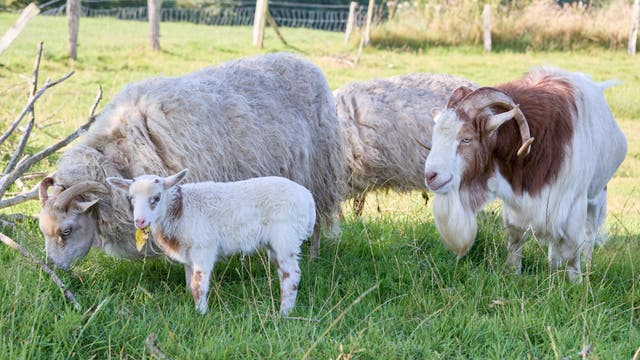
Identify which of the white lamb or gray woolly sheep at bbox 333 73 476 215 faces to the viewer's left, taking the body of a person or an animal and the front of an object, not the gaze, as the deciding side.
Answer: the white lamb

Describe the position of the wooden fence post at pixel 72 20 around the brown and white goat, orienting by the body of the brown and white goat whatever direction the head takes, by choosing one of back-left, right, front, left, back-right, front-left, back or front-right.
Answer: right

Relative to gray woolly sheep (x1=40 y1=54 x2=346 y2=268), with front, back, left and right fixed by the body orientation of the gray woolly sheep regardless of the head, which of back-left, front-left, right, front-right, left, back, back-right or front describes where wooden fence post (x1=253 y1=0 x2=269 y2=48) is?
right

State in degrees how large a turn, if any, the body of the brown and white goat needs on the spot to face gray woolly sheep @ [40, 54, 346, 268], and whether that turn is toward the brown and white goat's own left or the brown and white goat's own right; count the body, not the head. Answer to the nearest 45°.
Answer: approximately 45° to the brown and white goat's own right

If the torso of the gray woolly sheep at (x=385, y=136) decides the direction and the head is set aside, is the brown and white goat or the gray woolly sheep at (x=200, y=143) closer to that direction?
the brown and white goat

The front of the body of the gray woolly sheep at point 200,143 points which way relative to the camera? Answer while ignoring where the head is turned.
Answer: to the viewer's left

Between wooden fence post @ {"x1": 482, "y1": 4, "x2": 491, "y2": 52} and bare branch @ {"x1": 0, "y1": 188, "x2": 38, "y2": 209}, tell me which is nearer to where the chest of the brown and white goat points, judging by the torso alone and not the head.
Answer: the bare branch

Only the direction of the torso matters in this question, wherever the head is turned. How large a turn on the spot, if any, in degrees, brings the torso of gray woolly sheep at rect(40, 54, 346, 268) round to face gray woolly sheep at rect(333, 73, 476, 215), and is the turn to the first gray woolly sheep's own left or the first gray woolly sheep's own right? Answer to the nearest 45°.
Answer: approximately 135° to the first gray woolly sheep's own right

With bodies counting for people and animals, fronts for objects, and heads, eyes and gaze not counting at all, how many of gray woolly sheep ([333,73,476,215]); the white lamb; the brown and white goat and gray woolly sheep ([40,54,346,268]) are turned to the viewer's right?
1

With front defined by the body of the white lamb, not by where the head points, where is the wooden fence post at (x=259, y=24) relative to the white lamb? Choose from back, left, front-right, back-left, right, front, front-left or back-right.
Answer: right

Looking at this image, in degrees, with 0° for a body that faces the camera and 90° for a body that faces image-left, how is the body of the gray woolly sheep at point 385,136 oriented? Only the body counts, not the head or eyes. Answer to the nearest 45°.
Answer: approximately 270°

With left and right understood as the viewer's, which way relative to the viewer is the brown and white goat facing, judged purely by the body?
facing the viewer and to the left of the viewer

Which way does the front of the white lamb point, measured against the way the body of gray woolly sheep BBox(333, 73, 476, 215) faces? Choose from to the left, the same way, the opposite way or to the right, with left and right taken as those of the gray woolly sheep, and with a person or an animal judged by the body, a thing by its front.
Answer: the opposite way

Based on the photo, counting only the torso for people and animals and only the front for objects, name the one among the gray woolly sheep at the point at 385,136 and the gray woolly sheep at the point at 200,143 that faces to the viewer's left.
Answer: the gray woolly sheep at the point at 200,143

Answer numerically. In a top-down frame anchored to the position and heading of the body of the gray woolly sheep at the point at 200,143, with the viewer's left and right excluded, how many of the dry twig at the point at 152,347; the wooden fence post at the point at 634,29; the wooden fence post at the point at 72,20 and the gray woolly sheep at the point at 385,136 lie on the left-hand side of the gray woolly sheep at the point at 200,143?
1

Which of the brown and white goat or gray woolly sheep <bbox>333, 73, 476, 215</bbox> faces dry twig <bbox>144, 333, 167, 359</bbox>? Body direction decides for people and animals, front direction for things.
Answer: the brown and white goat

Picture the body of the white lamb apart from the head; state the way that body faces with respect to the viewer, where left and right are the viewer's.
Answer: facing to the left of the viewer

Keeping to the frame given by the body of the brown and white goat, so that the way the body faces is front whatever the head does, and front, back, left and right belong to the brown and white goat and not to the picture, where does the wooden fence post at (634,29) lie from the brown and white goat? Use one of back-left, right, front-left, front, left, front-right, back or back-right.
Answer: back-right
